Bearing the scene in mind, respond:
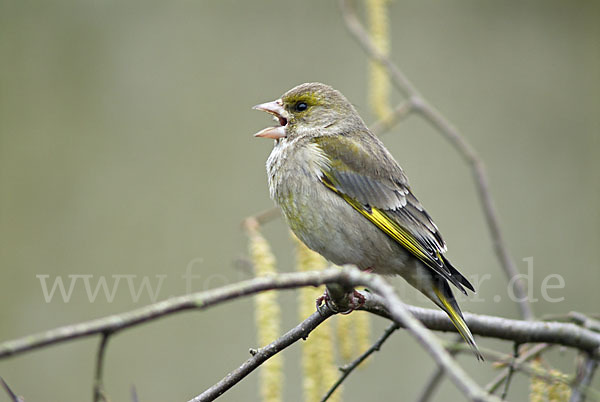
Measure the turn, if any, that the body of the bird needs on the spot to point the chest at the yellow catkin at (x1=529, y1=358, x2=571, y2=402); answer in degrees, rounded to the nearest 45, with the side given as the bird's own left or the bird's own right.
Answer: approximately 135° to the bird's own left

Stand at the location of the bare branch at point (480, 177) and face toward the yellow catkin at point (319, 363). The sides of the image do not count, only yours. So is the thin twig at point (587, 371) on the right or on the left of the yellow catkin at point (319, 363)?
left

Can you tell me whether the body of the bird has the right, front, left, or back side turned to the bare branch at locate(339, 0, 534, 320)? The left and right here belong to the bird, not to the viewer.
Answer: back

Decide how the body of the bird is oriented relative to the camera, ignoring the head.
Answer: to the viewer's left
